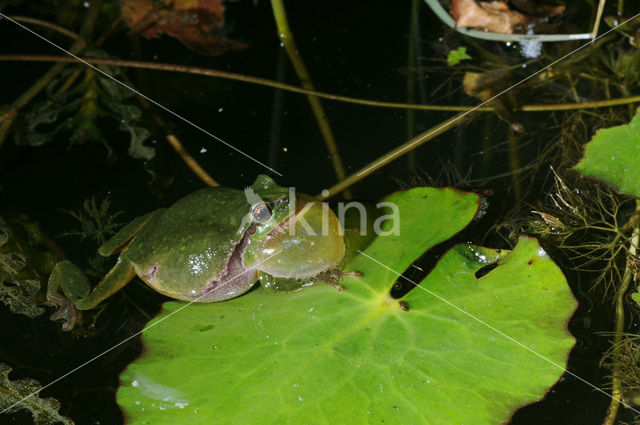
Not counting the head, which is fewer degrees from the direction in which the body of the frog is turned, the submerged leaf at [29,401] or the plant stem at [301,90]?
the plant stem

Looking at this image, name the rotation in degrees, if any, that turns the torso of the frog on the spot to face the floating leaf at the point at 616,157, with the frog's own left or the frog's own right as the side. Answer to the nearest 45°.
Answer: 0° — it already faces it

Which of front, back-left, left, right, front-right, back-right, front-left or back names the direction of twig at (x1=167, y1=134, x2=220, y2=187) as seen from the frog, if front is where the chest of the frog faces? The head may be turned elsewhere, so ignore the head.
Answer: left

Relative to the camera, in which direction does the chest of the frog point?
to the viewer's right

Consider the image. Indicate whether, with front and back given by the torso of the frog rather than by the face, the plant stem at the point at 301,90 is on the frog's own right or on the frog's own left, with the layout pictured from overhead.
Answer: on the frog's own left

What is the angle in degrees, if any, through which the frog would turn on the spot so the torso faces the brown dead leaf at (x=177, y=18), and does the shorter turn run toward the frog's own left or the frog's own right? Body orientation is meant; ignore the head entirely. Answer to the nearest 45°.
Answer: approximately 90° to the frog's own left
